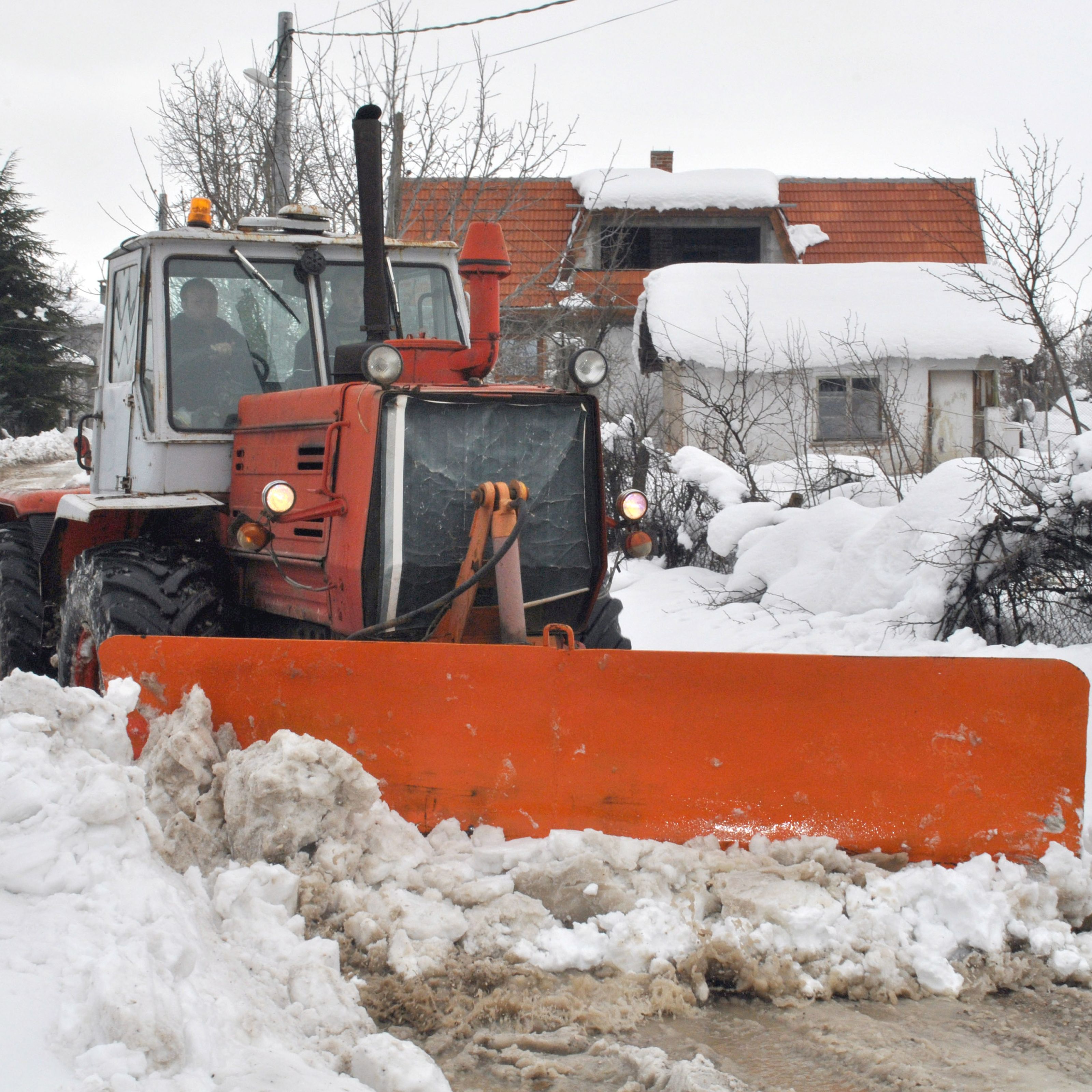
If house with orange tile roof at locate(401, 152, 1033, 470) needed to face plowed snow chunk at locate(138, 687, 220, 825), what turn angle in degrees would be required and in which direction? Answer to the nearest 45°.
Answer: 0° — it already faces it

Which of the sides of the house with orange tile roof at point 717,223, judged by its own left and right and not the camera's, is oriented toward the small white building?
front

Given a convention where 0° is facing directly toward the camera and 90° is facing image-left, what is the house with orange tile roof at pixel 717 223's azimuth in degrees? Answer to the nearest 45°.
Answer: approximately 0°

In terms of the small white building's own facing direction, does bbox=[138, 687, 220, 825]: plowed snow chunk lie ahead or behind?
ahead

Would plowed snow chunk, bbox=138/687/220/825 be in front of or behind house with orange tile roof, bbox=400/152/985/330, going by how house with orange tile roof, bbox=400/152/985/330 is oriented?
in front

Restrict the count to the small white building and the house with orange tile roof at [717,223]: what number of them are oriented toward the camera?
2

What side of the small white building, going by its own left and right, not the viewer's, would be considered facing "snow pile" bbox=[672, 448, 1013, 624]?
front

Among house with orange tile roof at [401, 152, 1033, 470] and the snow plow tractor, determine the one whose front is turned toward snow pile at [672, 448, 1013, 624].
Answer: the house with orange tile roof

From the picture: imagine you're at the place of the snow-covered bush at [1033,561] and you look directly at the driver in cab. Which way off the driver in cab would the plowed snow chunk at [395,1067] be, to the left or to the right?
left
